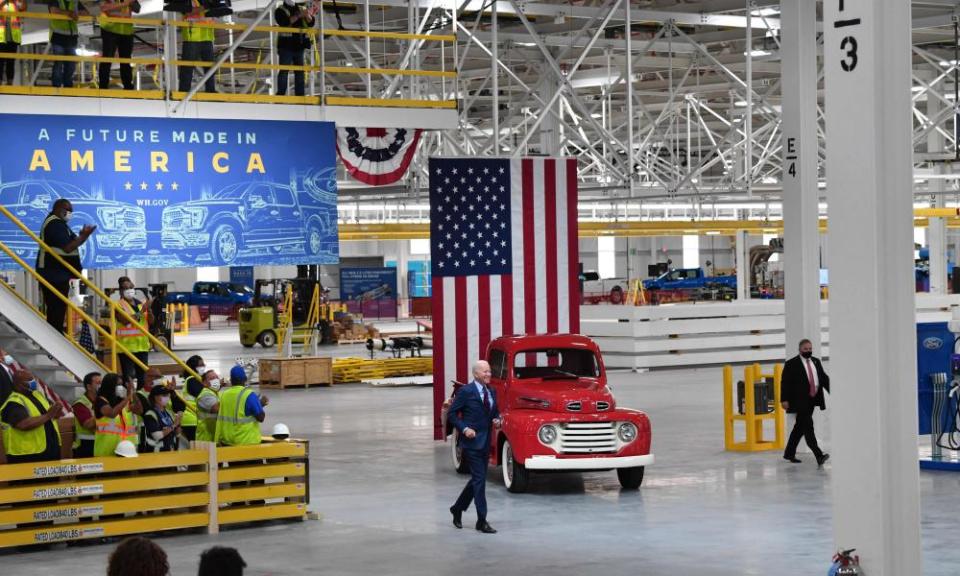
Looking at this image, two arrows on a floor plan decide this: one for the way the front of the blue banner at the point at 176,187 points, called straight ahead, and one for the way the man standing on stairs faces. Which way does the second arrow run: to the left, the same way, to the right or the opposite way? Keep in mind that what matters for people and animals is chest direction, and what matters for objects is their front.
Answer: to the left

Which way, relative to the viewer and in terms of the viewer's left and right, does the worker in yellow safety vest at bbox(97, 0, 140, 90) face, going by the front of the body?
facing the viewer

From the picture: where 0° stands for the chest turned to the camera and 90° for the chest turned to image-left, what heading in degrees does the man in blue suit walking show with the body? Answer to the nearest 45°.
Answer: approximately 315°

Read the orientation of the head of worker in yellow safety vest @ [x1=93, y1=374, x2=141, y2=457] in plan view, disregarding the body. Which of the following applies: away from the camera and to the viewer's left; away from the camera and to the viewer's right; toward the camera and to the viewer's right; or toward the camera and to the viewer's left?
toward the camera and to the viewer's right

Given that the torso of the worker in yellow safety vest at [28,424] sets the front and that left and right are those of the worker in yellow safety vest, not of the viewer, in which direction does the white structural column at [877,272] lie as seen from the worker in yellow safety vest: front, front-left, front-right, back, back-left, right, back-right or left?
front

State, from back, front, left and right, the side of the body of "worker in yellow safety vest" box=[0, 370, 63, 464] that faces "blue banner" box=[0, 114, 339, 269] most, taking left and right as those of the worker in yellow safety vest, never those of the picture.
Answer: left

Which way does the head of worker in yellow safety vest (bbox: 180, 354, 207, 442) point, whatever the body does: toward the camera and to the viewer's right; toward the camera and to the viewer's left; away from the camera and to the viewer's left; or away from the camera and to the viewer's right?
toward the camera and to the viewer's right

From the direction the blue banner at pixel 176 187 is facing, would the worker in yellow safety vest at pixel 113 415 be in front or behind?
in front

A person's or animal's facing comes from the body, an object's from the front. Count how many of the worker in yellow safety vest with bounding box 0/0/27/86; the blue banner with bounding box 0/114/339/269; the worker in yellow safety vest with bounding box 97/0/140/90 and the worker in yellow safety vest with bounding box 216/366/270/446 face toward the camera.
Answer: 3

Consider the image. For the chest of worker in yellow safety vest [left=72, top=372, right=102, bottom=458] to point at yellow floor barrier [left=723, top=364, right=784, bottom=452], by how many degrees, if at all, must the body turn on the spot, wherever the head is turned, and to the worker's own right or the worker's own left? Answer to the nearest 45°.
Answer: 0° — they already face it

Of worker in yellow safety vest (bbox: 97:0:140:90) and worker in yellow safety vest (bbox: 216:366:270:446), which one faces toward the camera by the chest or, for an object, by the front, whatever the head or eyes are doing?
worker in yellow safety vest (bbox: 97:0:140:90)

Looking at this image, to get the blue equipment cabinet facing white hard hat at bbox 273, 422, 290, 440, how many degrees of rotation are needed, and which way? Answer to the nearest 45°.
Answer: approximately 45° to its right

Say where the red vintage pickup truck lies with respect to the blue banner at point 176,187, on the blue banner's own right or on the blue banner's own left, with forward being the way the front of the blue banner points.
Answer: on the blue banner's own left

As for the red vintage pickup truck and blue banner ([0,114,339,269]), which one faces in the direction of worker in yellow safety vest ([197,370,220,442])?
the blue banner

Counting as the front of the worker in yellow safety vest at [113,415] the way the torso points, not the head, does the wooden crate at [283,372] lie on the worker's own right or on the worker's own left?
on the worker's own left

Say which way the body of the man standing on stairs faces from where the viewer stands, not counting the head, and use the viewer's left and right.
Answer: facing to the right of the viewer

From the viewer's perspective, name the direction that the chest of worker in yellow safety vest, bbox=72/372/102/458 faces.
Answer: to the viewer's right
